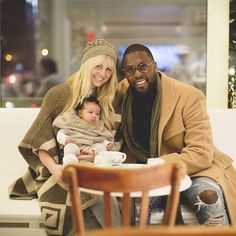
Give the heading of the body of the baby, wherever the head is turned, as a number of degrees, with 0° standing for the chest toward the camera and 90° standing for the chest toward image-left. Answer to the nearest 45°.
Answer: approximately 0°

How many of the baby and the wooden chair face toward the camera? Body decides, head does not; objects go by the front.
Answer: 1

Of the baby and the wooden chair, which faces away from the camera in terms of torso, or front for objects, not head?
the wooden chair

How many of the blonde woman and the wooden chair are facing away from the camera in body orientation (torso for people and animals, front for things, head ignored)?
1

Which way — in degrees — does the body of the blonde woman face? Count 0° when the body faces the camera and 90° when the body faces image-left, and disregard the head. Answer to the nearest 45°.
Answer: approximately 315°

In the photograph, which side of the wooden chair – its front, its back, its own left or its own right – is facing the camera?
back

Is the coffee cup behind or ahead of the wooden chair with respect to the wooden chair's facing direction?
ahead

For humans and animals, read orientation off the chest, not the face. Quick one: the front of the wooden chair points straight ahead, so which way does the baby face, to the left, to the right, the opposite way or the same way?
the opposite way
